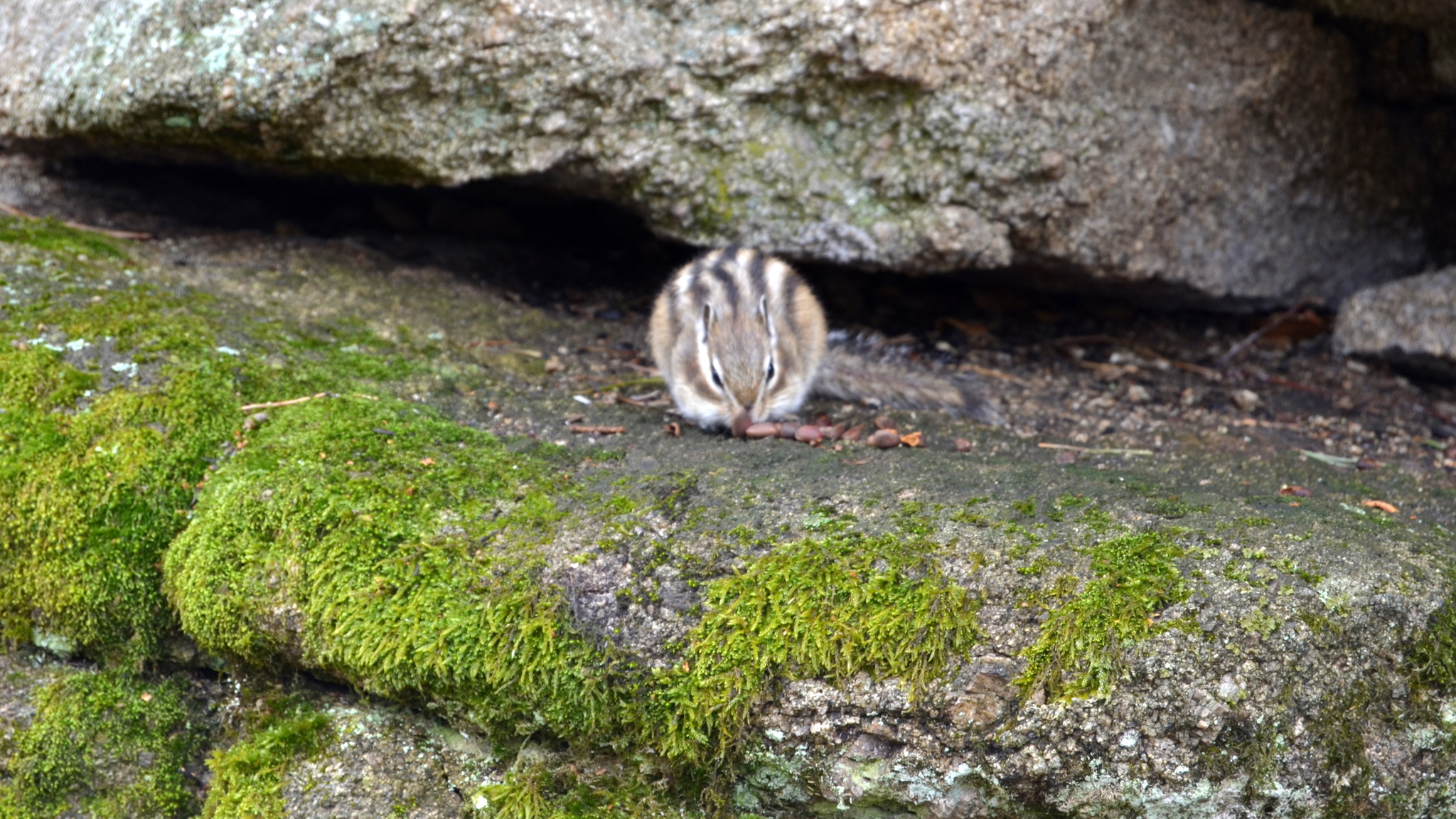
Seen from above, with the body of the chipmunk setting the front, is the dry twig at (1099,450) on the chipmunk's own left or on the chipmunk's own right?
on the chipmunk's own left

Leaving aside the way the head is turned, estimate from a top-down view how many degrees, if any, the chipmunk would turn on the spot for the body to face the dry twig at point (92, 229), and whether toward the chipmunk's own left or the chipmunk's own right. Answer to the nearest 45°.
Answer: approximately 90° to the chipmunk's own right

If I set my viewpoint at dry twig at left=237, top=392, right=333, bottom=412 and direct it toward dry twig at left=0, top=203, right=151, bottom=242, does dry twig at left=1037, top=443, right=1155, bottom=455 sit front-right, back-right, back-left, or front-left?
back-right

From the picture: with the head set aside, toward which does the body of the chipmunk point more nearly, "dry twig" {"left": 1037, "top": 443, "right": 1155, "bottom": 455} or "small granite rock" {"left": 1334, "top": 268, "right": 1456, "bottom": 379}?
the dry twig

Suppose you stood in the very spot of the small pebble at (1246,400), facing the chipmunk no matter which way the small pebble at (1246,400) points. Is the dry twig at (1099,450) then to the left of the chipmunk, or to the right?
left

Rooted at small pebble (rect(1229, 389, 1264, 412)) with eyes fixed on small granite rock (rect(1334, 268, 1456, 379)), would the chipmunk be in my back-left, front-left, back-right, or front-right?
back-left

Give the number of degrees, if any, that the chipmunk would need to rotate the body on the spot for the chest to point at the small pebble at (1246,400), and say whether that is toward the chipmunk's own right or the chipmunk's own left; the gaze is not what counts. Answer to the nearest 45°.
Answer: approximately 90° to the chipmunk's own left

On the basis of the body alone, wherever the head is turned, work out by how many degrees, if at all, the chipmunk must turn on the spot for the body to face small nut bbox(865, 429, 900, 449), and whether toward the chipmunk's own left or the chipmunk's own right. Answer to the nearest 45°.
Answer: approximately 45° to the chipmunk's own left

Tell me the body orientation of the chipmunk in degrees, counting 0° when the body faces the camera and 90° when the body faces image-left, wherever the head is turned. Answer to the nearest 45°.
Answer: approximately 0°

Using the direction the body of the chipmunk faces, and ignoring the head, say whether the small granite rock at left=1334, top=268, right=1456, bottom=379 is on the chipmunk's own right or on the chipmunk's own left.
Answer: on the chipmunk's own left
